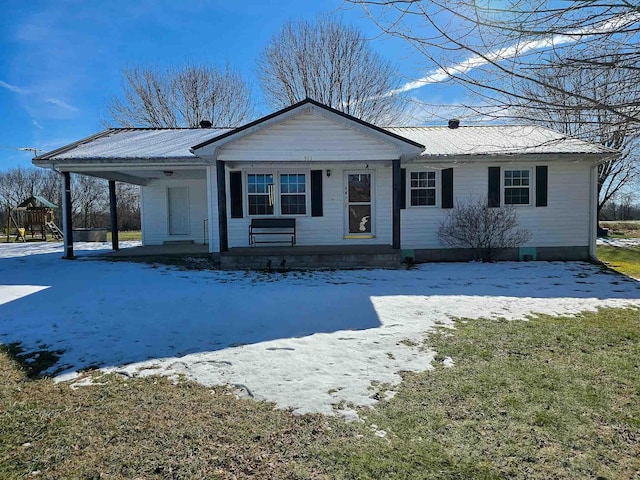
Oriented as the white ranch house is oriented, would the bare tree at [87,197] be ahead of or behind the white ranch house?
behind

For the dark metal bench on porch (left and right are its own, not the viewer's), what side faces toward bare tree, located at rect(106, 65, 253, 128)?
back

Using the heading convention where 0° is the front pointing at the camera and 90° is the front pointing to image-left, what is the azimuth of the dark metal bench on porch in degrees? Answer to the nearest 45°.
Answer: approximately 0°

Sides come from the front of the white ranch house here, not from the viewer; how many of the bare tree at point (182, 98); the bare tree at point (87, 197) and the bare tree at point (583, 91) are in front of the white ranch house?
1

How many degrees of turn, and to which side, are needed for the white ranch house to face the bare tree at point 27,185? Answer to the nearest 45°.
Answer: approximately 135° to its right

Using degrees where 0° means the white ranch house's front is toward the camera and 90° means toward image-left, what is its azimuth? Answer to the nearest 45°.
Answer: approximately 0°

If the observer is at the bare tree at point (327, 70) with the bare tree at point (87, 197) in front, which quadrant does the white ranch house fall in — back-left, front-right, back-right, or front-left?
back-left

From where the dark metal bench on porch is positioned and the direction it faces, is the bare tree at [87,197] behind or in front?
behind

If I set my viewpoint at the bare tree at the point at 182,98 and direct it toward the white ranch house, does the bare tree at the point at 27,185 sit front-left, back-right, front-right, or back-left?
back-right
